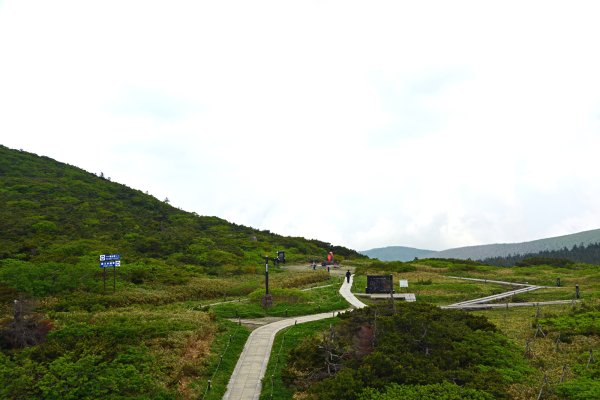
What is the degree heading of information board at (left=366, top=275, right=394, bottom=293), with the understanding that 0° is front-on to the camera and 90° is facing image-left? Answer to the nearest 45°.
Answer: approximately 0°
